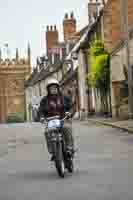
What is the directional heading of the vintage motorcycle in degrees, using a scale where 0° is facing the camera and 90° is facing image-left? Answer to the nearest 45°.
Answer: approximately 0°
